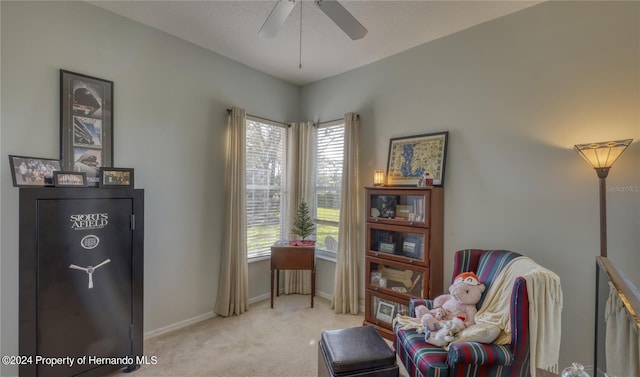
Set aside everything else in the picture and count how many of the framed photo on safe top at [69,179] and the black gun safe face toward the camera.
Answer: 2

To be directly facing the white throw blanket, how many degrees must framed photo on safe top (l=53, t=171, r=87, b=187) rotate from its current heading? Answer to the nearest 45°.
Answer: approximately 45° to its left

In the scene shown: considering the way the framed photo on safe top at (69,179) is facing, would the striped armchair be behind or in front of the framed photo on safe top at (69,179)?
in front

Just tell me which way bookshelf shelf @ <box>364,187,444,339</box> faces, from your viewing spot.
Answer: facing the viewer and to the left of the viewer

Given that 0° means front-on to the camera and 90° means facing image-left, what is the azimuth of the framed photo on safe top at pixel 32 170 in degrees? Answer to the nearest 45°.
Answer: approximately 315°

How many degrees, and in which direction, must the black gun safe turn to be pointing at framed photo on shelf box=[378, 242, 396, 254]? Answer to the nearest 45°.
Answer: approximately 90° to its left

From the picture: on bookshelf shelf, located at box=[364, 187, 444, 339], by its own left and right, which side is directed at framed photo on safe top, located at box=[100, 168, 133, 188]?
front

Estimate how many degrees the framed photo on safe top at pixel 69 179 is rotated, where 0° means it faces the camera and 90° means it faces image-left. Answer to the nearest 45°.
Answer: approximately 0°

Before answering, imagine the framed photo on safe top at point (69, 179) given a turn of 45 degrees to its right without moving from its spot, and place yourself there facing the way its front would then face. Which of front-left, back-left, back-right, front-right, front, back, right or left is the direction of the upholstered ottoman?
left

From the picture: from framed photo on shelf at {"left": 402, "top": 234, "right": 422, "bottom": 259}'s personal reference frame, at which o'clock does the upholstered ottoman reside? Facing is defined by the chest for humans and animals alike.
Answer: The upholstered ottoman is roughly at 11 o'clock from the framed photo on shelf.
